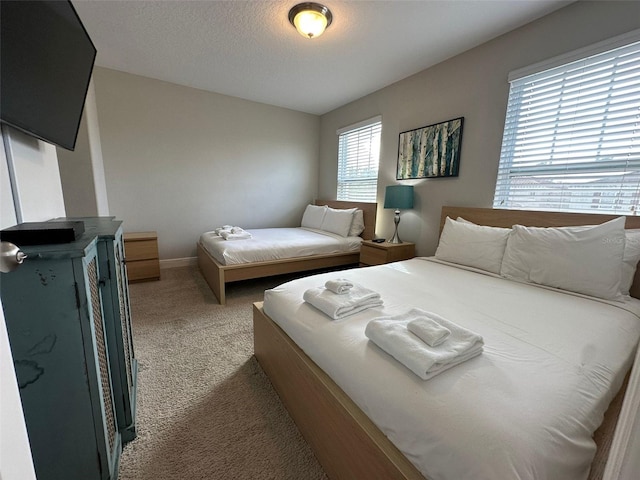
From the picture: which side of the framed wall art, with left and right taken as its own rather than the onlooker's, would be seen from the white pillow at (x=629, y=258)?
left

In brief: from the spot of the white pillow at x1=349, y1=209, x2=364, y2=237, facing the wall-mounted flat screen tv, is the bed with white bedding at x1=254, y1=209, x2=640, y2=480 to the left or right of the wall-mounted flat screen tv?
left

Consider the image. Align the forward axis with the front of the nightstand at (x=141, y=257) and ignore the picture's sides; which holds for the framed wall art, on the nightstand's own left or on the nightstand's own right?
on the nightstand's own left

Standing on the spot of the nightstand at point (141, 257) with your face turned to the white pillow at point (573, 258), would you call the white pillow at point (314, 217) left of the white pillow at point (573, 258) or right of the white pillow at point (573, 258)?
left

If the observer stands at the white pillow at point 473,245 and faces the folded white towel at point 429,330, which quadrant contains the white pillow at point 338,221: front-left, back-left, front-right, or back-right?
back-right

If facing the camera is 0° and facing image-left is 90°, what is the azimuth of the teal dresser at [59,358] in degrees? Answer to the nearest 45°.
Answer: approximately 270°

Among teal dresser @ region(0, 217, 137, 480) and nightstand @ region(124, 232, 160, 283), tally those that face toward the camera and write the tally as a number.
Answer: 1

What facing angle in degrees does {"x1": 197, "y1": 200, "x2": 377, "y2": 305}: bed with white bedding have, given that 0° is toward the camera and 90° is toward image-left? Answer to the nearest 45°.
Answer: approximately 45°

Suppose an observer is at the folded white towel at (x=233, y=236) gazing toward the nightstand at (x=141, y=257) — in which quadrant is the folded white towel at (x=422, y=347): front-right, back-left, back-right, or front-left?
back-left

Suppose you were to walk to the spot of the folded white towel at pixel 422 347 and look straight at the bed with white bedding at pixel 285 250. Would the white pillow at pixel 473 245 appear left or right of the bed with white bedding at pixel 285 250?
right

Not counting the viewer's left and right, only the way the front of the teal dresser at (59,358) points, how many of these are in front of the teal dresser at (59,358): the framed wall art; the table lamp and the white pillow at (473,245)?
3

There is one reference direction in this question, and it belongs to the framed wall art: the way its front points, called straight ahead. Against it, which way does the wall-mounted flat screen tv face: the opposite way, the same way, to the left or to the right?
the opposite way

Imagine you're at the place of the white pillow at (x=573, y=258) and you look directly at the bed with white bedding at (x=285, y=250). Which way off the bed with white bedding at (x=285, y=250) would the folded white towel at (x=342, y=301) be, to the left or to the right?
left
